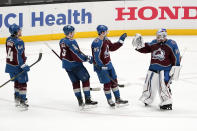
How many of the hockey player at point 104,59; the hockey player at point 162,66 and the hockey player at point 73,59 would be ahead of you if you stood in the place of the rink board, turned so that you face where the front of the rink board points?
3

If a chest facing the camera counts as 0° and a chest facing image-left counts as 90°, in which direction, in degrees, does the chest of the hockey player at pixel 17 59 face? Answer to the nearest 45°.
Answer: approximately 225°

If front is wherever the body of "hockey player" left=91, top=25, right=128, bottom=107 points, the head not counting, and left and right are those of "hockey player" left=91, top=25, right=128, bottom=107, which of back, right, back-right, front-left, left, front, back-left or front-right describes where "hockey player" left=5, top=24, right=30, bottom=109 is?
back-right

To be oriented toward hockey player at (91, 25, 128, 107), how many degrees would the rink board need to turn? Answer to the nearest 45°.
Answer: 0° — it already faces them

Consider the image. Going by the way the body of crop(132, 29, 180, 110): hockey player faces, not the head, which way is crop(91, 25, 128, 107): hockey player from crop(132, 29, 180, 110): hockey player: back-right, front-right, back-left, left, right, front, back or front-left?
front-right

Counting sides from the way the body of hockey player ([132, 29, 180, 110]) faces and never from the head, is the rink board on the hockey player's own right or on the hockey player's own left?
on the hockey player's own right

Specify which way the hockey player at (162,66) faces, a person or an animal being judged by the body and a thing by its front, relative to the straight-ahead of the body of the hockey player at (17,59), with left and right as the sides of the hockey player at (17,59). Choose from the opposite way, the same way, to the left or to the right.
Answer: the opposite way

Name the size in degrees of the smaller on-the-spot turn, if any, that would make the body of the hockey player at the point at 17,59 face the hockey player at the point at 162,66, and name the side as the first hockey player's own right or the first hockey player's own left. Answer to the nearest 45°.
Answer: approximately 45° to the first hockey player's own right

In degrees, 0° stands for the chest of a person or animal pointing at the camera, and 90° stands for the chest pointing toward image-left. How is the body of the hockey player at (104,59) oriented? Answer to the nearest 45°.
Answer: approximately 315°

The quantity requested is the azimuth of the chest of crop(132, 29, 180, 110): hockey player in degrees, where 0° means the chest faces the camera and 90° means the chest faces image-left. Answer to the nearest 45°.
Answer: approximately 45°

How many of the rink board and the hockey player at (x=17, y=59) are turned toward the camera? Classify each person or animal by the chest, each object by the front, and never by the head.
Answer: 1
